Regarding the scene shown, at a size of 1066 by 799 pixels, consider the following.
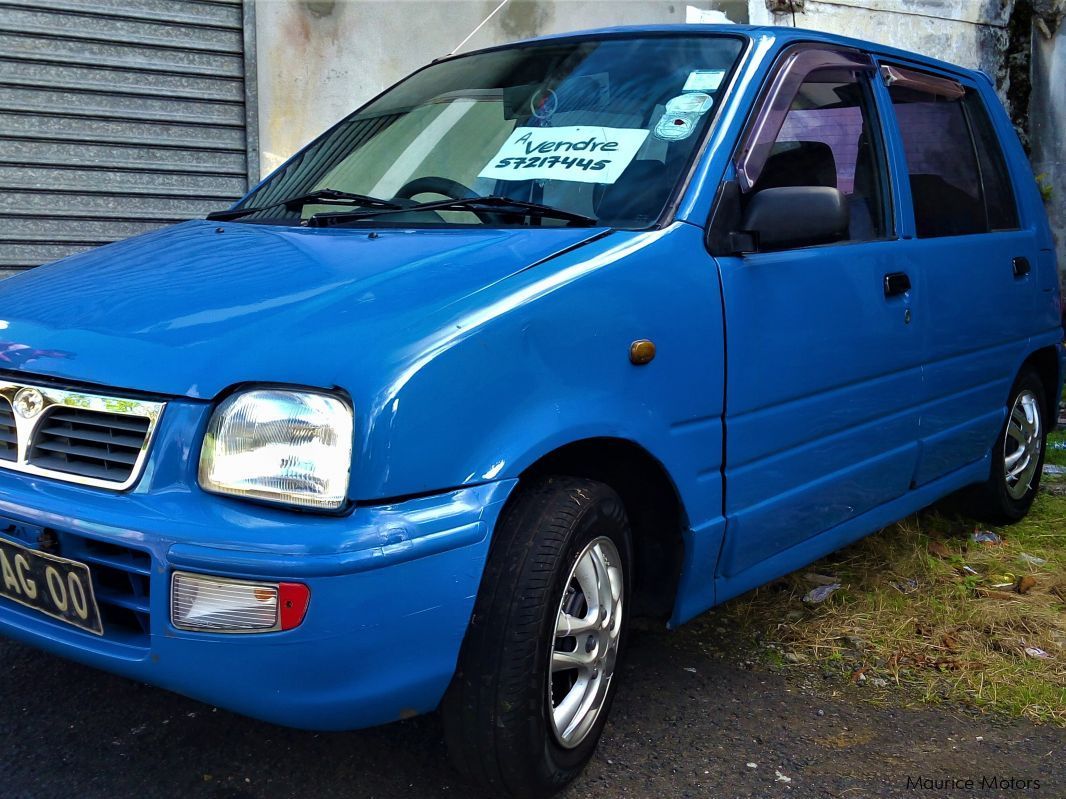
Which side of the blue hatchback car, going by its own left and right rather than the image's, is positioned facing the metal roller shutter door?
right
